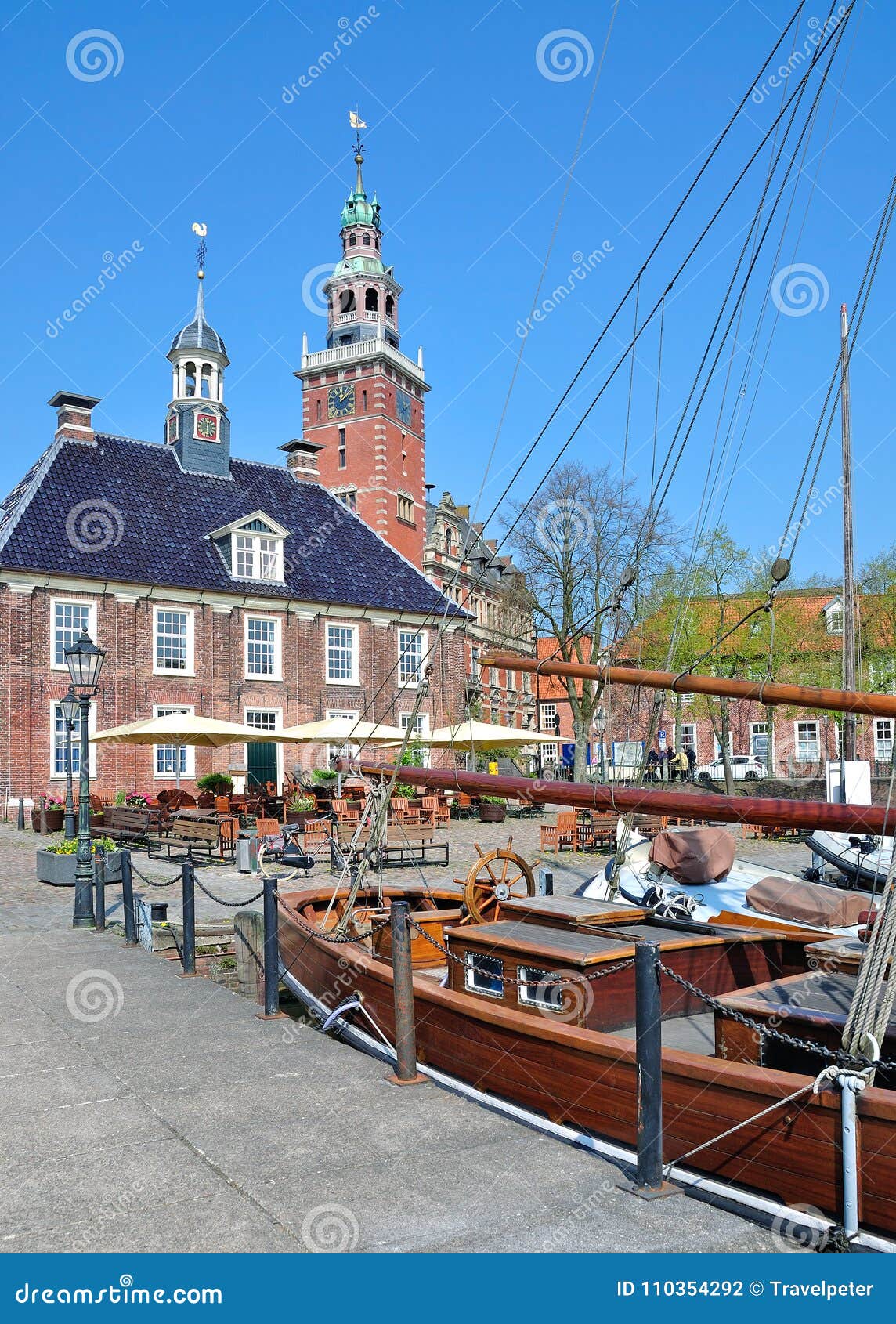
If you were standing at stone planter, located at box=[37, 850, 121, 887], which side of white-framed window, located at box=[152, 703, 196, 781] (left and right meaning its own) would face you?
front

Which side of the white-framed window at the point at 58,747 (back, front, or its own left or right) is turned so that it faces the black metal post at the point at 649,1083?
front

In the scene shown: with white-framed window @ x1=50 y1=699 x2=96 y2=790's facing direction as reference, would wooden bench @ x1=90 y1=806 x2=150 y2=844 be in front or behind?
in front

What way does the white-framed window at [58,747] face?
toward the camera

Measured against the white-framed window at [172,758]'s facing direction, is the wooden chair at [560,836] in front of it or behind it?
in front

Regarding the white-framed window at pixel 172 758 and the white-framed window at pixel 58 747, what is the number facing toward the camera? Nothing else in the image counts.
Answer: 2

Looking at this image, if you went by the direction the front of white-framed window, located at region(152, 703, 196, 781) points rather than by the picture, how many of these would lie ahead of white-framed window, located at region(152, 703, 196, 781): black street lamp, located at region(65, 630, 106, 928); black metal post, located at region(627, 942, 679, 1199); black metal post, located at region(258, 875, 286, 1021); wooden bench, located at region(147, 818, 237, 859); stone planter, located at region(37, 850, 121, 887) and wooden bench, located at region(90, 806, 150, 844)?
6

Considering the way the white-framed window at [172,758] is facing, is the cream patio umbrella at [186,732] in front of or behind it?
in front

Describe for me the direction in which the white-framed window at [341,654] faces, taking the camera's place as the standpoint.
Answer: facing the viewer and to the right of the viewer

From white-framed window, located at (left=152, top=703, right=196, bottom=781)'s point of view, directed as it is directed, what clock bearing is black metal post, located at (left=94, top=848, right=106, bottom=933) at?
The black metal post is roughly at 12 o'clock from the white-framed window.

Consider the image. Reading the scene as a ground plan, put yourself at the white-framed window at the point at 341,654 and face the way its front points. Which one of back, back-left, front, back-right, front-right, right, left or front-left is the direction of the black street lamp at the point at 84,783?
front-right

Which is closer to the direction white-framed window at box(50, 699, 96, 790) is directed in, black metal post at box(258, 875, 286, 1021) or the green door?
the black metal post

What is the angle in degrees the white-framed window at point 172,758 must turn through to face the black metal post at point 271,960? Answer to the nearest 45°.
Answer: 0° — it already faces it
